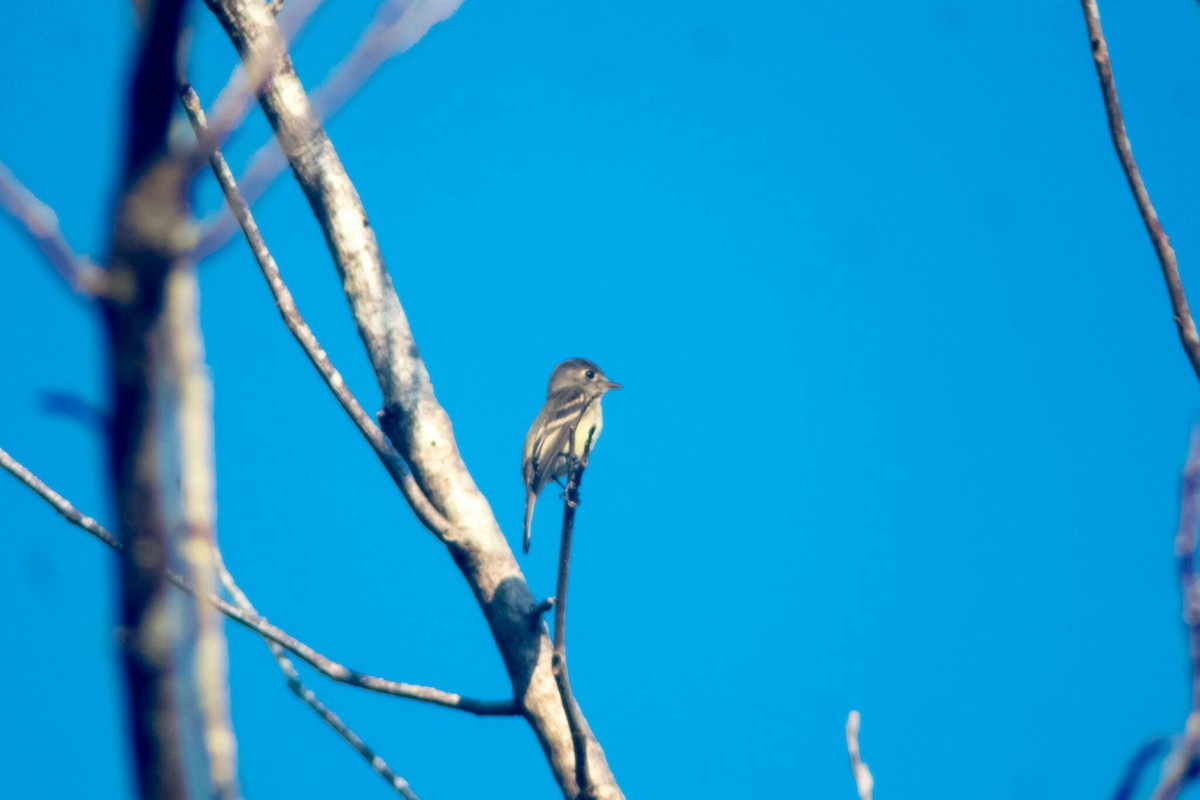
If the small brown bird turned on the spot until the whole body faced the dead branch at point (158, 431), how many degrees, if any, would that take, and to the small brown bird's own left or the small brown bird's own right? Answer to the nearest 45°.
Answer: approximately 90° to the small brown bird's own right

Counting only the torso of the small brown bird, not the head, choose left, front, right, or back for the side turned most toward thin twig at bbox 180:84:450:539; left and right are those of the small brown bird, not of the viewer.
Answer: right

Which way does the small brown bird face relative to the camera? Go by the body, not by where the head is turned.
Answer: to the viewer's right
